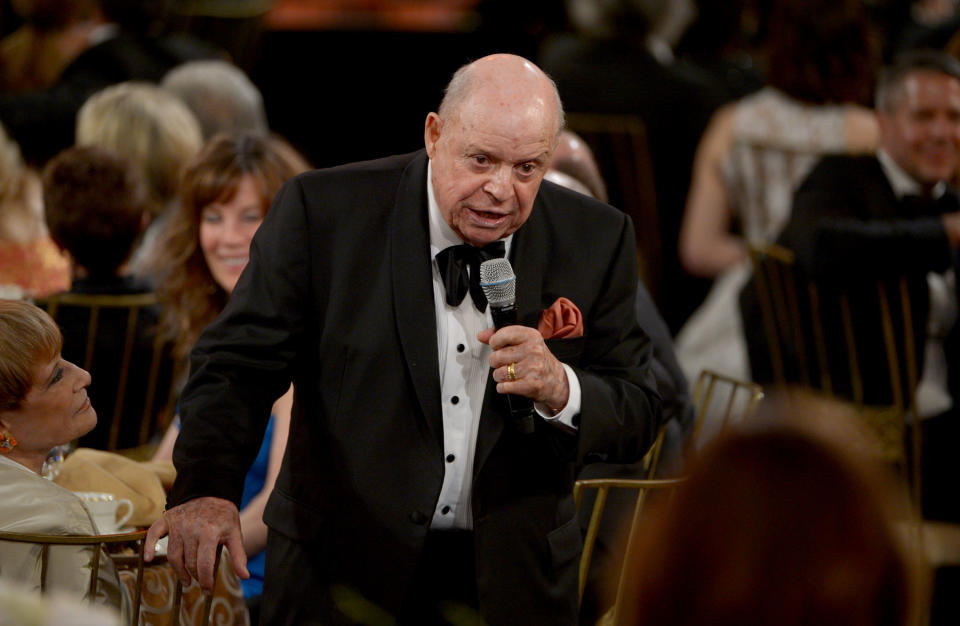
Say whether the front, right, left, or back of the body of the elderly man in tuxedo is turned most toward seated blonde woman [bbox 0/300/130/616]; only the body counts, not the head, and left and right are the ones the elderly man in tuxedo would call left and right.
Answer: right

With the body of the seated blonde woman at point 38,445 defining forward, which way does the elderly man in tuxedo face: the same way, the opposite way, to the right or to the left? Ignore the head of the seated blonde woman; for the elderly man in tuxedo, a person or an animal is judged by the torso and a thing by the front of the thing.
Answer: to the right

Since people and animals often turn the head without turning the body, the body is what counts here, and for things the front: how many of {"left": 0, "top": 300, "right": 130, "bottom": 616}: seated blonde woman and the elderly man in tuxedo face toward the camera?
1

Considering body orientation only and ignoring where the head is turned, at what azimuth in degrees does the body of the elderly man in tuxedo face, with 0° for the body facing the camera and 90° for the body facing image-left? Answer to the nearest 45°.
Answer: approximately 0°

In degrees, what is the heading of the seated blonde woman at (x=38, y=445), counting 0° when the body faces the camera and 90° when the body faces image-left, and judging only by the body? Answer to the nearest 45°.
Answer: approximately 270°

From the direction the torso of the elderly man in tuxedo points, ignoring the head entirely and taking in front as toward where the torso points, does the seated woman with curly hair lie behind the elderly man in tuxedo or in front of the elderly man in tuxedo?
behind

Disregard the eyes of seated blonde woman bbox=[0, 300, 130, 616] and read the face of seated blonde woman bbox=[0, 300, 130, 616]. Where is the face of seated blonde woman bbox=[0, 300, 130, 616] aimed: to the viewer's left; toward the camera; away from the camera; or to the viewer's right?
to the viewer's right
